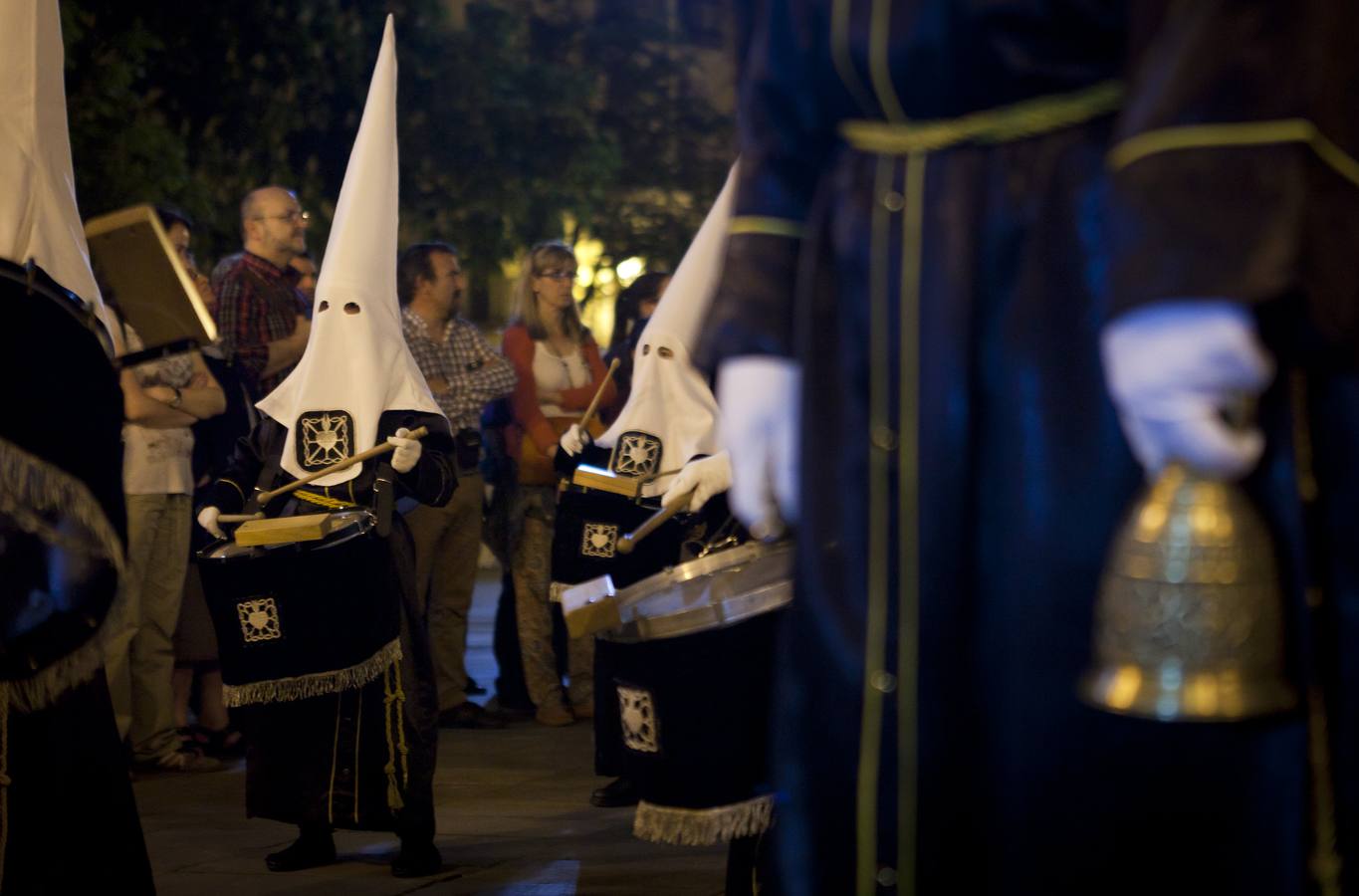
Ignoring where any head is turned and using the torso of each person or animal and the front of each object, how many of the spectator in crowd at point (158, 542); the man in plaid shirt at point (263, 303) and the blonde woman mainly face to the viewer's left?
0

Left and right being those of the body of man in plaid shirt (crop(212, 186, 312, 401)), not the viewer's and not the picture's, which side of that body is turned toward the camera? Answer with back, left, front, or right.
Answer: right

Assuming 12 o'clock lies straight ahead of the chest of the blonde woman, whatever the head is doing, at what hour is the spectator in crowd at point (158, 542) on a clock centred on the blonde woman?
The spectator in crowd is roughly at 3 o'clock from the blonde woman.

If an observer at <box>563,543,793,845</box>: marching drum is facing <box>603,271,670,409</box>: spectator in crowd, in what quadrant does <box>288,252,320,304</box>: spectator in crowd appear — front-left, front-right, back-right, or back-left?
front-left

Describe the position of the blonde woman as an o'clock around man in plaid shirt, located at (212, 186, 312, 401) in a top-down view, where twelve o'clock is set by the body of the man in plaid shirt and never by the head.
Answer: The blonde woman is roughly at 11 o'clock from the man in plaid shirt.

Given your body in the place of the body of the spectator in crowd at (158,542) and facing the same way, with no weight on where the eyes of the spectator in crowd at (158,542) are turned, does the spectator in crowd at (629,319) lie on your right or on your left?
on your left

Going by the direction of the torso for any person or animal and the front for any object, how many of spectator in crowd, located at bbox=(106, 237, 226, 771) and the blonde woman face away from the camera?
0

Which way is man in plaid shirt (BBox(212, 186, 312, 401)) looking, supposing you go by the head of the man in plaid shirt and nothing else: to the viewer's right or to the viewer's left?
to the viewer's right

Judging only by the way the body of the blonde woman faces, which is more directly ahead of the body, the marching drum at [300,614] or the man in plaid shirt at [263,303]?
the marching drum

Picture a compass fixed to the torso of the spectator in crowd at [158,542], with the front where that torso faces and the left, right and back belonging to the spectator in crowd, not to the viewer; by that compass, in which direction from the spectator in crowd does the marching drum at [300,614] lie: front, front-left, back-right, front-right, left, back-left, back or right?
front-right

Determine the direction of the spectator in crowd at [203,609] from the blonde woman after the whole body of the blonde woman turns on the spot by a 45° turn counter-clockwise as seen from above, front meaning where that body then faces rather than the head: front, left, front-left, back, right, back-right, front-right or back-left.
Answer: back-right

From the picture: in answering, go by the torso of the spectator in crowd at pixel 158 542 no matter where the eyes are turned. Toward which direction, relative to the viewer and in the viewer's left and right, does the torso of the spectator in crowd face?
facing the viewer and to the right of the viewer

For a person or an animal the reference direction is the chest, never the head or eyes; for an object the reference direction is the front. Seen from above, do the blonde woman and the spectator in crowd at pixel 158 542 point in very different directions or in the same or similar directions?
same or similar directions

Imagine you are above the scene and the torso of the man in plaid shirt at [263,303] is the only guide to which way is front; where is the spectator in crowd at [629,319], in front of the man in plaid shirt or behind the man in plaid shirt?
in front
